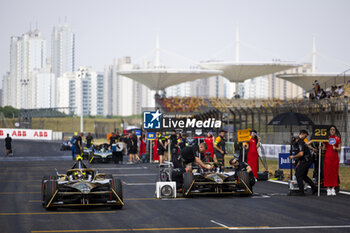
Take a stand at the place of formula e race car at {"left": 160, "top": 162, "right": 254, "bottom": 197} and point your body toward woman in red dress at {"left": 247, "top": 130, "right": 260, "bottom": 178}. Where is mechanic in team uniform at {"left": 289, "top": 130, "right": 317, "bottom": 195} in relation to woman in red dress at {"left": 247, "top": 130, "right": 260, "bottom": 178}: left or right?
right

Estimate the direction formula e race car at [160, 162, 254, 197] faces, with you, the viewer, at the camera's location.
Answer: facing the viewer

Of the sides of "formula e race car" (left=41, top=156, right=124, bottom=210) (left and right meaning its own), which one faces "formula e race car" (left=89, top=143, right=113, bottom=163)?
back

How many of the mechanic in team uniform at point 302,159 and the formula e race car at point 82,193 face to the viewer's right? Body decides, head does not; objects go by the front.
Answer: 0

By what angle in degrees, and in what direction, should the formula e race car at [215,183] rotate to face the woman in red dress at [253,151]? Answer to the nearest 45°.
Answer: approximately 180°

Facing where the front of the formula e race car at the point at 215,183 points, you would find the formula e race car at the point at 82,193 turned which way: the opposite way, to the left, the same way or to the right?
the same way

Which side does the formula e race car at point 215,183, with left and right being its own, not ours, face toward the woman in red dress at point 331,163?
left

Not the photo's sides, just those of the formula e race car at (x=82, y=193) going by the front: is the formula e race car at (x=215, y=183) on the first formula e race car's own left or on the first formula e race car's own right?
on the first formula e race car's own left

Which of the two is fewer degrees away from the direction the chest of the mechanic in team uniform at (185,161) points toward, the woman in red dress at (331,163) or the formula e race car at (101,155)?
the woman in red dress

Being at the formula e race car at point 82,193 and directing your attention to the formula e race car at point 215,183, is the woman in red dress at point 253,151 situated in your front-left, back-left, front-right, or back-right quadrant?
front-left

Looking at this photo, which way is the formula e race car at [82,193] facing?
toward the camera
